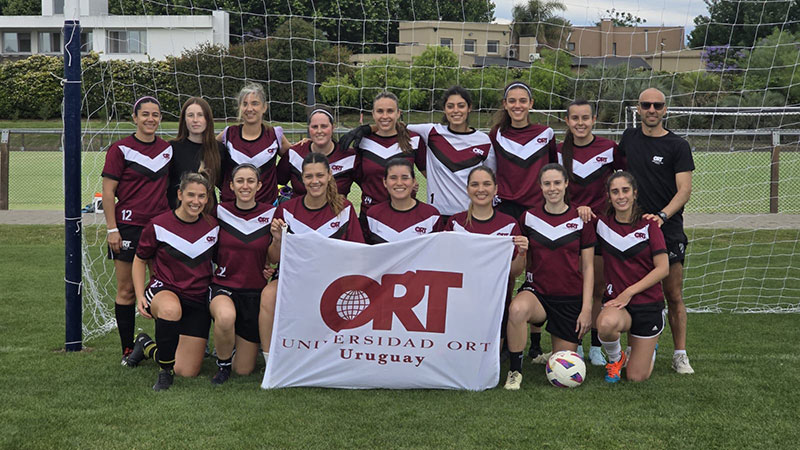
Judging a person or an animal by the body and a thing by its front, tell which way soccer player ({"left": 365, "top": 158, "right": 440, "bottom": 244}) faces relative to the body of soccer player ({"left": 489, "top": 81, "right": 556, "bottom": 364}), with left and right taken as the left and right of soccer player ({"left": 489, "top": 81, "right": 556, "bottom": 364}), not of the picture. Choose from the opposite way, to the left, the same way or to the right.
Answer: the same way

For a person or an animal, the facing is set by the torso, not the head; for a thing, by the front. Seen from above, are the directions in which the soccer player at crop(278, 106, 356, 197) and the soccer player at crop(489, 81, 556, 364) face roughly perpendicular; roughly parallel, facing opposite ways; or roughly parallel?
roughly parallel

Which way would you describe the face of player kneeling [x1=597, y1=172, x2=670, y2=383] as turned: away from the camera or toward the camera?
toward the camera

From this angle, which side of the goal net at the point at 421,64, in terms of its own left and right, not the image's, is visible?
front

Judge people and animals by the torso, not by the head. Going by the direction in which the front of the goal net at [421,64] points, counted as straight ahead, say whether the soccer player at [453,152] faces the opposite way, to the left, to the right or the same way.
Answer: the same way

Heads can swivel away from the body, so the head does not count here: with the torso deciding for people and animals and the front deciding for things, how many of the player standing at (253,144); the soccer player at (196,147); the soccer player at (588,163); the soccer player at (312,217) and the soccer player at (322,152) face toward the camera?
5

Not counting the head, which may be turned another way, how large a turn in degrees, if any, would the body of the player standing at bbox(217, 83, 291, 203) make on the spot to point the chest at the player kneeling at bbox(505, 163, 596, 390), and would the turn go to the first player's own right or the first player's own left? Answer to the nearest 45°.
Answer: approximately 45° to the first player's own left

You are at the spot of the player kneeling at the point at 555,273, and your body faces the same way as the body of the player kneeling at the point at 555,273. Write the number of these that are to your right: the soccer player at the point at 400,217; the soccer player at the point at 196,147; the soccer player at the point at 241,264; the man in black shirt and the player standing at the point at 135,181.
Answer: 4

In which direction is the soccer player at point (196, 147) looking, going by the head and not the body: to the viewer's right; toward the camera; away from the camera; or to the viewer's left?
toward the camera

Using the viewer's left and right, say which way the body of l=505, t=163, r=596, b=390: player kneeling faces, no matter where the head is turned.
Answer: facing the viewer

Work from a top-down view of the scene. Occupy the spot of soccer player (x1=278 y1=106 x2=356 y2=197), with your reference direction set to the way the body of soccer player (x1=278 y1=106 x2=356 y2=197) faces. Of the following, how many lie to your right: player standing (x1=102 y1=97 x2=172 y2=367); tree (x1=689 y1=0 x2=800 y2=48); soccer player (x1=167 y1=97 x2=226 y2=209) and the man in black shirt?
2

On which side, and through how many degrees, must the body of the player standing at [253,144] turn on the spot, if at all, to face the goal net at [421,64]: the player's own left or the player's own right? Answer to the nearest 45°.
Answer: approximately 135° to the player's own left

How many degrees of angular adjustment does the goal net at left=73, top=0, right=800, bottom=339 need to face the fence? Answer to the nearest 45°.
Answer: approximately 135° to its left

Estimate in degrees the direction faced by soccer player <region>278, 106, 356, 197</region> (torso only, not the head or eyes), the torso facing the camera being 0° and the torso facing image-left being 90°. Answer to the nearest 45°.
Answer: approximately 0°

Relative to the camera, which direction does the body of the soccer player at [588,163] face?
toward the camera

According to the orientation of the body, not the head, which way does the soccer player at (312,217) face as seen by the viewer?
toward the camera

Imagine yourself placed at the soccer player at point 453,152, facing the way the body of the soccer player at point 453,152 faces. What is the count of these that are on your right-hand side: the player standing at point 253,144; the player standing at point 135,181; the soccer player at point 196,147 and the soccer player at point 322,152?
4

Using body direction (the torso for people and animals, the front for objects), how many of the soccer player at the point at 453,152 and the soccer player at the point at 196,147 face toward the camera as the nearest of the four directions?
2
